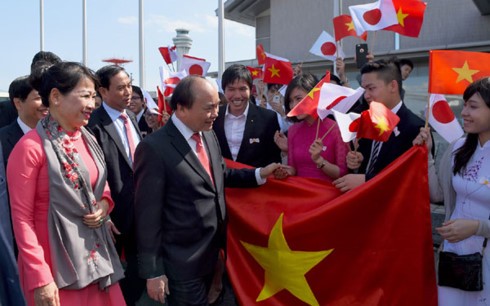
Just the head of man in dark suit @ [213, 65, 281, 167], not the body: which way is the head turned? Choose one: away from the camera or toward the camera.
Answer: toward the camera

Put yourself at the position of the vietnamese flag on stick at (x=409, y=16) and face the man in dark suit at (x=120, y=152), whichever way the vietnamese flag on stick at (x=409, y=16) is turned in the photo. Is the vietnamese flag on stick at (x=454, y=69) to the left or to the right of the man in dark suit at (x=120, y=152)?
left

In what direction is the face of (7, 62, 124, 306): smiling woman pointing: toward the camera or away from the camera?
toward the camera

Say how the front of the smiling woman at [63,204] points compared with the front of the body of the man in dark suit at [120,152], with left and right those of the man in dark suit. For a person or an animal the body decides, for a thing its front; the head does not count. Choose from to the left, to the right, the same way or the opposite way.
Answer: the same way

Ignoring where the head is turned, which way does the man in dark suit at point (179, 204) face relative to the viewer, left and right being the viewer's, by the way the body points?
facing the viewer and to the right of the viewer

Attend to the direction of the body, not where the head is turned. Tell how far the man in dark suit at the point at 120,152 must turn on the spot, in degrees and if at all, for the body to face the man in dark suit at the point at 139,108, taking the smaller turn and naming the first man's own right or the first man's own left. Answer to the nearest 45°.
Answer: approximately 135° to the first man's own left

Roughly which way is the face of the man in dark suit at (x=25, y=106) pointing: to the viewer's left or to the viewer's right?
to the viewer's right

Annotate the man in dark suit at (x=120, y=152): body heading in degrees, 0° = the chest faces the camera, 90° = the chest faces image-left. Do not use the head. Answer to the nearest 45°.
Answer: approximately 315°

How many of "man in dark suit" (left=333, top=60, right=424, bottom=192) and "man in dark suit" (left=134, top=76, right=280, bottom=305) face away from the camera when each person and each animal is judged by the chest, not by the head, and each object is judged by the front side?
0

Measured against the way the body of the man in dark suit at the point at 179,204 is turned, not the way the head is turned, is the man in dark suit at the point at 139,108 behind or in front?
behind

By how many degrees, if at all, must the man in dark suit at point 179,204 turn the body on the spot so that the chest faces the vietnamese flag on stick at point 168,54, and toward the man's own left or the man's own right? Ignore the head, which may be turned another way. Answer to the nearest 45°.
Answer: approximately 135° to the man's own left

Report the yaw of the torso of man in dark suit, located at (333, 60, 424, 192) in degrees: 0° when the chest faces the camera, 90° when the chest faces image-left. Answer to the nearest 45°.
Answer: approximately 45°

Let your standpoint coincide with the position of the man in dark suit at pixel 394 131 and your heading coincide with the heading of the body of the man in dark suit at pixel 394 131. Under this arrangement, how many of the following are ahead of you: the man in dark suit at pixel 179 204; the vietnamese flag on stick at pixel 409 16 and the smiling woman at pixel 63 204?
2

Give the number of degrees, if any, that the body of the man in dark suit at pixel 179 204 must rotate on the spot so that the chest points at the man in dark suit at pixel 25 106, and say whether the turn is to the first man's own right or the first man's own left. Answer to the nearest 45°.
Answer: approximately 180°

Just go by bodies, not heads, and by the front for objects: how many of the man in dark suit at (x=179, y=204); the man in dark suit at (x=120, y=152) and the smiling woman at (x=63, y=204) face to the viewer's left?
0
